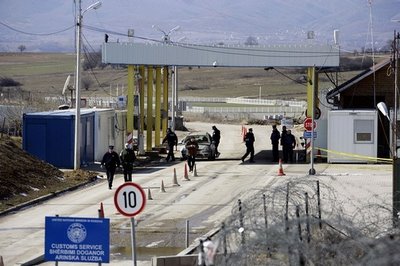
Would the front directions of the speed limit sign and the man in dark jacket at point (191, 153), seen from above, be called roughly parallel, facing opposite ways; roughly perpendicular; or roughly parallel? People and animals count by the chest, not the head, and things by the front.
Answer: roughly parallel

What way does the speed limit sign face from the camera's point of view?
toward the camera

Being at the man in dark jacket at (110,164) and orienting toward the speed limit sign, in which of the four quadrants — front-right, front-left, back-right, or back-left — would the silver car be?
back-left

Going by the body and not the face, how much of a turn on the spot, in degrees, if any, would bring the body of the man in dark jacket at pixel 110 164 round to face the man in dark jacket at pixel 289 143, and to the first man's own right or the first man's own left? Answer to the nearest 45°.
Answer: approximately 135° to the first man's own left

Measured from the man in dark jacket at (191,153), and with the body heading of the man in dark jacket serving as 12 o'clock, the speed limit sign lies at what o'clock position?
The speed limit sign is roughly at 12 o'clock from the man in dark jacket.

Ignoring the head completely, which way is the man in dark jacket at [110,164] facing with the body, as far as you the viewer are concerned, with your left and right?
facing the viewer

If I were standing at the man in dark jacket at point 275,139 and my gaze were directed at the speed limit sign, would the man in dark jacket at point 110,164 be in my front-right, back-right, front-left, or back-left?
front-right

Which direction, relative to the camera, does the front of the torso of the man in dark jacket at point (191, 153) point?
toward the camera

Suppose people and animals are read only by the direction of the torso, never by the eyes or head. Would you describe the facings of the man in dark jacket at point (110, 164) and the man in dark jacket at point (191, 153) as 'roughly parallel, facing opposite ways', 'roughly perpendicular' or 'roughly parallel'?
roughly parallel

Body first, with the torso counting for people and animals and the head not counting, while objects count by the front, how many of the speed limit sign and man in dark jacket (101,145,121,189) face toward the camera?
2

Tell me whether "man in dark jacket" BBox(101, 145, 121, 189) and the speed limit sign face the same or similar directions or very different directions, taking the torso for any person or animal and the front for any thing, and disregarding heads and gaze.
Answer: same or similar directions
